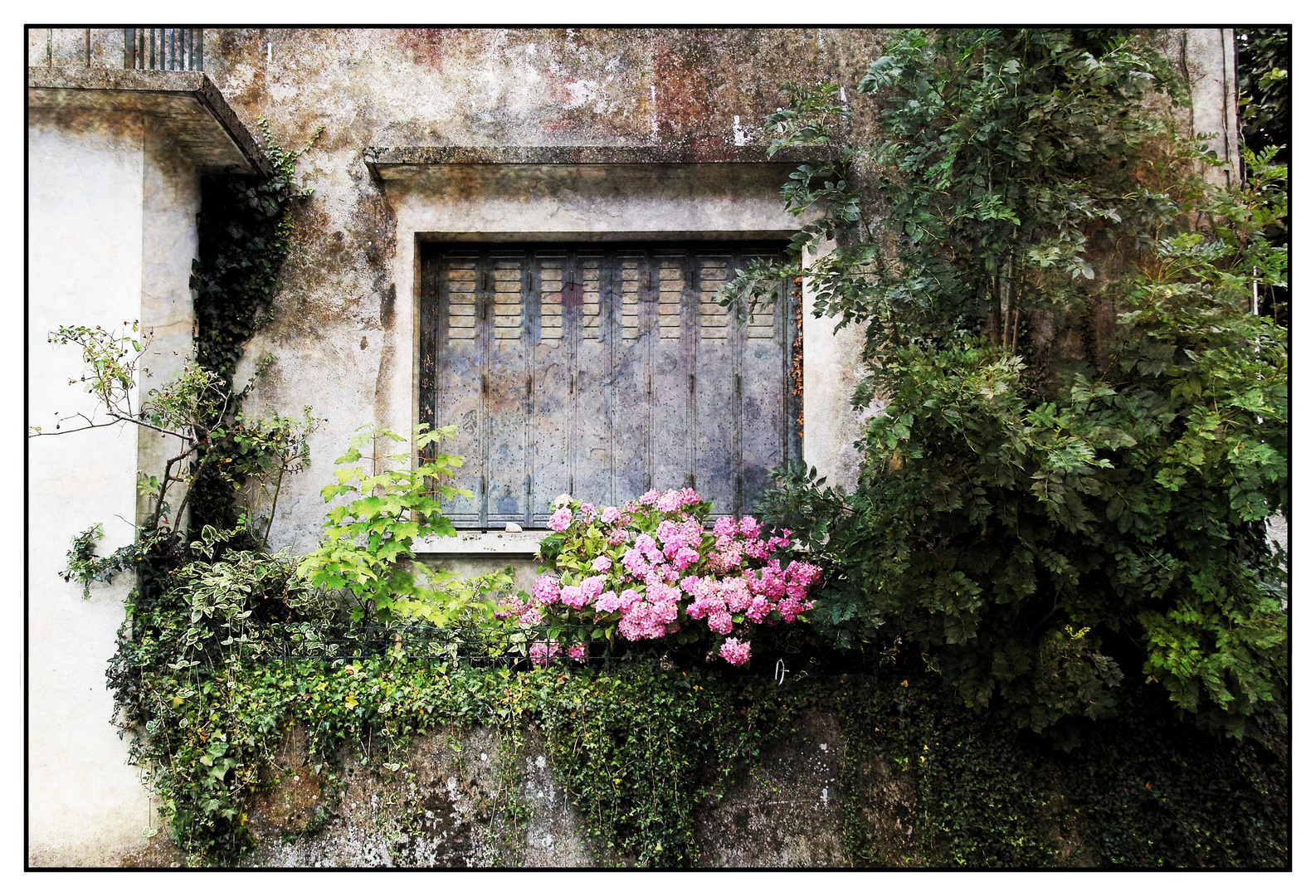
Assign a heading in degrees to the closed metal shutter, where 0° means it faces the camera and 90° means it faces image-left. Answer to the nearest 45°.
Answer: approximately 0°

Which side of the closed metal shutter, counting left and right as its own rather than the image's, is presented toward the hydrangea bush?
front

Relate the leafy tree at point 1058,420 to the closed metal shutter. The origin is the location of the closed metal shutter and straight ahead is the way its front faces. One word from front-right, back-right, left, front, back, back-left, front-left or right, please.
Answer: front-left

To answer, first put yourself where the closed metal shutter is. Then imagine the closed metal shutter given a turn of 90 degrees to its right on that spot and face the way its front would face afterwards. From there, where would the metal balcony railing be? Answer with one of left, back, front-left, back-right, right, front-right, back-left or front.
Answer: front
